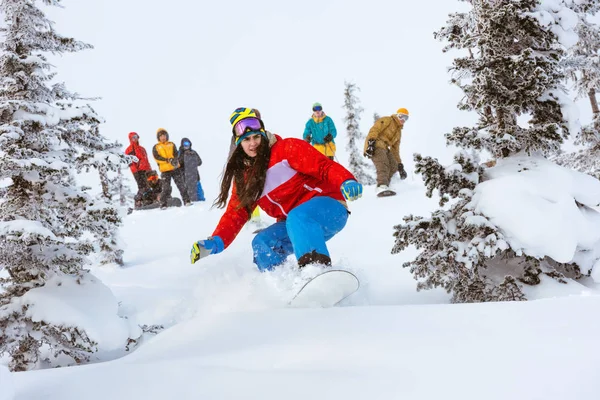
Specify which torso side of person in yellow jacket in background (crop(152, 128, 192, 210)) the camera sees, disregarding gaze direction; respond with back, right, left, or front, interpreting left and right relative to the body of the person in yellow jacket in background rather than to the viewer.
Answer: front

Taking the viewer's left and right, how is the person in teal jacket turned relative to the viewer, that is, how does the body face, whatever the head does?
facing the viewer

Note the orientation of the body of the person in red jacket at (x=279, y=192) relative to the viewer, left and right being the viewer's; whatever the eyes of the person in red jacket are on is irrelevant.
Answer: facing the viewer and to the left of the viewer

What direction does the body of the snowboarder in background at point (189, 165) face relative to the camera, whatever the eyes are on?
toward the camera

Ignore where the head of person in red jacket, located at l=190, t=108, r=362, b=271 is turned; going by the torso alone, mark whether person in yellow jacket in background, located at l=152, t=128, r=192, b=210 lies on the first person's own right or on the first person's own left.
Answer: on the first person's own right

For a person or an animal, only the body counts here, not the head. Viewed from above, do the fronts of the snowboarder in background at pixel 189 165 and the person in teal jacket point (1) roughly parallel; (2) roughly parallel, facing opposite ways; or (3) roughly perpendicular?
roughly parallel

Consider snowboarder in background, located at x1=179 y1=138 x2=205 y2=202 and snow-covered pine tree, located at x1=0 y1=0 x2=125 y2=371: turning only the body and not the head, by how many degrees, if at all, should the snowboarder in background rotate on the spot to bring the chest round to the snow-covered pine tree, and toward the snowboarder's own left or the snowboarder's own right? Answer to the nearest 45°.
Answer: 0° — they already face it

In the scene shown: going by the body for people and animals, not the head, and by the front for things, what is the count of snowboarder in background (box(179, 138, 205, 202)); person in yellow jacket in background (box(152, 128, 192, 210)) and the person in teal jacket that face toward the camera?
3

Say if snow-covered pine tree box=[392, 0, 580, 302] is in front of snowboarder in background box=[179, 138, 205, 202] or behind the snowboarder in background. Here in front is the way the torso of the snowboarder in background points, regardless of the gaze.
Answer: in front

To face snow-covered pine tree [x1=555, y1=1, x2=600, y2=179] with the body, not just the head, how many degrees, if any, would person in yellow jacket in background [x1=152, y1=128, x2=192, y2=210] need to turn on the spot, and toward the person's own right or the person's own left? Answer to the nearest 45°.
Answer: approximately 45° to the person's own left
